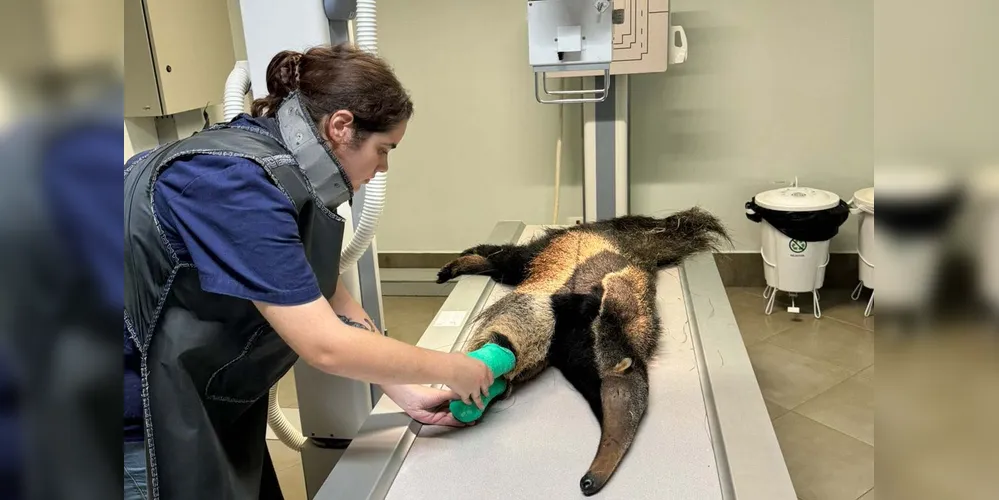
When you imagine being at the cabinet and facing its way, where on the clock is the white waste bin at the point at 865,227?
The white waste bin is roughly at 11 o'clock from the cabinet.

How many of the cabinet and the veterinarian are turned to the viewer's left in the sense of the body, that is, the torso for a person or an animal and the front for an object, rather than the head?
0

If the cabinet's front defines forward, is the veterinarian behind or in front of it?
in front

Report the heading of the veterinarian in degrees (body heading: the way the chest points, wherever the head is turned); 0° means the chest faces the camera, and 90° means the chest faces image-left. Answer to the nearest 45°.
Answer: approximately 270°

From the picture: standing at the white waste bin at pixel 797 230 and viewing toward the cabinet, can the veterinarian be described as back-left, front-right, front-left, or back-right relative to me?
front-left

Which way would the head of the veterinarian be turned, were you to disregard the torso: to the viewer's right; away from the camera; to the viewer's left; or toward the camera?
to the viewer's right

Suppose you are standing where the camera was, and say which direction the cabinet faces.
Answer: facing the viewer and to the right of the viewer

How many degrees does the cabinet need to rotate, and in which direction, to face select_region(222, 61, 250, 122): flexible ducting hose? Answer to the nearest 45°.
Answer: approximately 45° to its right

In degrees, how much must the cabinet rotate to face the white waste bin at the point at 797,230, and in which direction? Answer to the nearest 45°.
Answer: approximately 45° to its left
